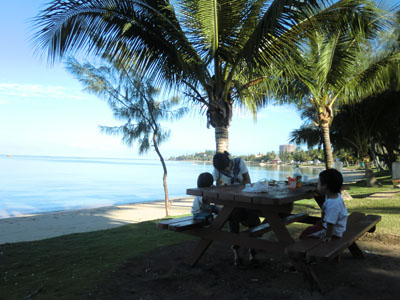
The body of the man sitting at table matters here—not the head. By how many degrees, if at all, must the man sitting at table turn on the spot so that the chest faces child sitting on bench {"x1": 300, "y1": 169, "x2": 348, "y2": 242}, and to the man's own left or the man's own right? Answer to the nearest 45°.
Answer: approximately 90° to the man's own left

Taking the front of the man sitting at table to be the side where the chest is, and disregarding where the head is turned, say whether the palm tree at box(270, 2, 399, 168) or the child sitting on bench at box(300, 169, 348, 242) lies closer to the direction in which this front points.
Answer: the child sitting on bench

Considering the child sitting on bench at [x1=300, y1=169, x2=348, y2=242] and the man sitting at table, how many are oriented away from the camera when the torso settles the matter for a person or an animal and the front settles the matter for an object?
0

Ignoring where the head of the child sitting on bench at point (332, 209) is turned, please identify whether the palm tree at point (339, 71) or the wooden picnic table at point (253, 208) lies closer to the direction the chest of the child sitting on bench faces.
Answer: the wooden picnic table

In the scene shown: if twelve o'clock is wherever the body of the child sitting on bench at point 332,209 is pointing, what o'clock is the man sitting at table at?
The man sitting at table is roughly at 1 o'clock from the child sitting on bench.

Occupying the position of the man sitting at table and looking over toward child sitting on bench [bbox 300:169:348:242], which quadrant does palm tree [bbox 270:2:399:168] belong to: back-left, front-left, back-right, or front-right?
back-left

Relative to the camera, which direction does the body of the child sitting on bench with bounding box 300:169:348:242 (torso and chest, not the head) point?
to the viewer's left

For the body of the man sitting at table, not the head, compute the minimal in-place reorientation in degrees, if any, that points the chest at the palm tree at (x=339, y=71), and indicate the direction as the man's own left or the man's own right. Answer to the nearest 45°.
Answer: approximately 180°

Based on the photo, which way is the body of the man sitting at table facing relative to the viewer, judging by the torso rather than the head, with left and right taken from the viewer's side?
facing the viewer and to the left of the viewer

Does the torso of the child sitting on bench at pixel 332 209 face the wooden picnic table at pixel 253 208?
yes

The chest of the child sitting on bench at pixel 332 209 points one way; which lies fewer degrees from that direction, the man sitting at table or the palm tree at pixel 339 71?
the man sitting at table

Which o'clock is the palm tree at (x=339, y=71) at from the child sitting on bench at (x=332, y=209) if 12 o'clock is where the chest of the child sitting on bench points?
The palm tree is roughly at 3 o'clock from the child sitting on bench.
